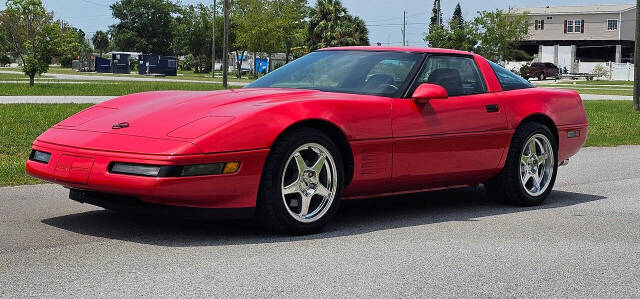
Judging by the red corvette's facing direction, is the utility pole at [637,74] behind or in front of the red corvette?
behind

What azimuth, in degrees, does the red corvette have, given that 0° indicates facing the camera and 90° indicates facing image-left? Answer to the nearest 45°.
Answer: approximately 45°
